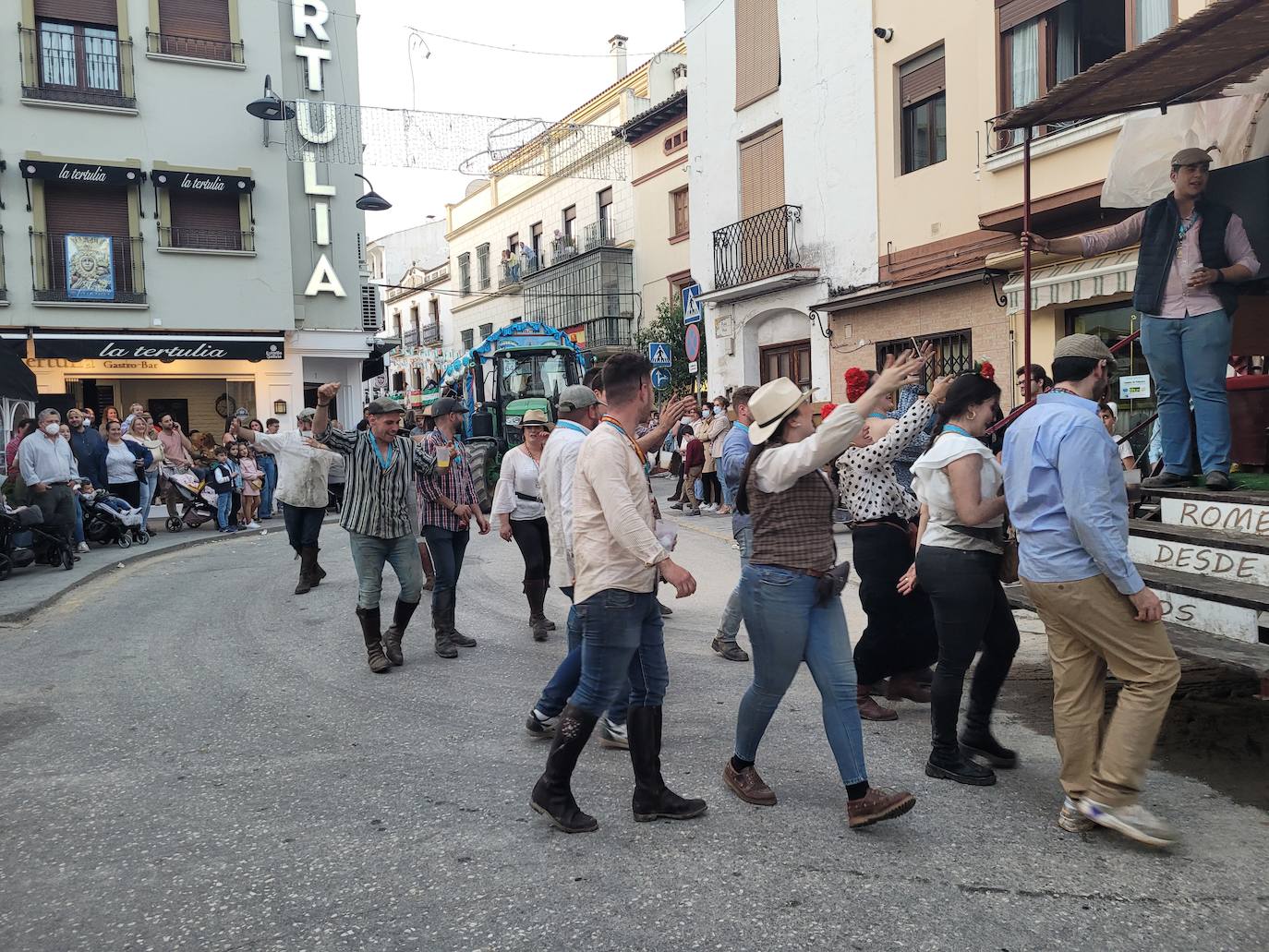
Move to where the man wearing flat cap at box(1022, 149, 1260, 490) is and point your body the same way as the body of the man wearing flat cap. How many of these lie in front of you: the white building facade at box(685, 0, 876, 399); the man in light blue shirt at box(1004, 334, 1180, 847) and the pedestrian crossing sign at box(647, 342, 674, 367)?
1

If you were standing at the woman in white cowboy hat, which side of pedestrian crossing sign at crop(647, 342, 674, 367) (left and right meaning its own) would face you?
front

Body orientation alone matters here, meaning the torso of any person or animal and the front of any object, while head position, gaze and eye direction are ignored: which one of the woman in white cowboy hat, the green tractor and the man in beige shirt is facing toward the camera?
the green tractor

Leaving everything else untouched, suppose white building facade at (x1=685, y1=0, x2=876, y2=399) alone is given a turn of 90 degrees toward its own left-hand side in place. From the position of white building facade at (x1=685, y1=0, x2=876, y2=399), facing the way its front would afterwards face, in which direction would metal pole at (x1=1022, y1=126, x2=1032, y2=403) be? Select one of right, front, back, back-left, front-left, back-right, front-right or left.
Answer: front-right

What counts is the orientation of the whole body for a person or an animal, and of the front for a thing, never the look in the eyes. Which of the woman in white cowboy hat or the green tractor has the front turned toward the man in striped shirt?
the green tractor

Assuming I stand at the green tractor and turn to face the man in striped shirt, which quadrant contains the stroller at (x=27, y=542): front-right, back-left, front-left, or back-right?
front-right

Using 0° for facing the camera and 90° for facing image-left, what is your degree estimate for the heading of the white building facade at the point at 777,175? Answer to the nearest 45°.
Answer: approximately 45°

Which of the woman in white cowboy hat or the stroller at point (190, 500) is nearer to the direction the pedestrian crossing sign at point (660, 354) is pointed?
the woman in white cowboy hat

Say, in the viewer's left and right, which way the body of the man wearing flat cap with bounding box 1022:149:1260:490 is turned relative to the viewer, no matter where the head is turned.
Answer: facing the viewer

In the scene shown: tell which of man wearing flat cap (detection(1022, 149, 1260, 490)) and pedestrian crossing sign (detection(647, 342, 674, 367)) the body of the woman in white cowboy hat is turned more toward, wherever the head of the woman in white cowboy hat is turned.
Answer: the man wearing flat cap
